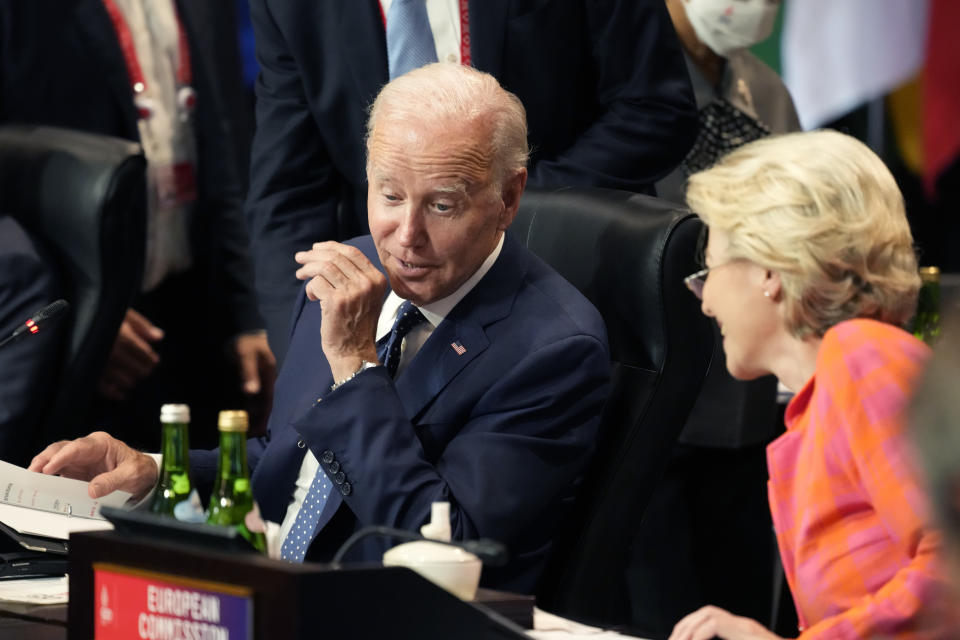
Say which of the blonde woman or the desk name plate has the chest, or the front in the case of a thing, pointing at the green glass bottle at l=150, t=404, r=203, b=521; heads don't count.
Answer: the blonde woman

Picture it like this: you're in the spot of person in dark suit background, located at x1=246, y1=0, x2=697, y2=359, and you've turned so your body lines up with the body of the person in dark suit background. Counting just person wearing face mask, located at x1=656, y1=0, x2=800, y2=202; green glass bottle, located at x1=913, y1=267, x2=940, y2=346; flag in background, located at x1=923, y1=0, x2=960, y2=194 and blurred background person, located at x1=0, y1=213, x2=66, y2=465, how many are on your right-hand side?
1

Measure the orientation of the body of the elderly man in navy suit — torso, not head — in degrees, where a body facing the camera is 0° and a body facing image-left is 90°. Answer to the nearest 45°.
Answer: approximately 45°

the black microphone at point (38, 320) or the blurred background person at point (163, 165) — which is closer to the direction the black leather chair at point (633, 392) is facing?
the black microphone

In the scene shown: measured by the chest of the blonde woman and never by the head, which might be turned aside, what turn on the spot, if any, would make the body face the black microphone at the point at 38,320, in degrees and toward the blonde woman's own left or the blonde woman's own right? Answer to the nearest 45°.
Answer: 0° — they already face it

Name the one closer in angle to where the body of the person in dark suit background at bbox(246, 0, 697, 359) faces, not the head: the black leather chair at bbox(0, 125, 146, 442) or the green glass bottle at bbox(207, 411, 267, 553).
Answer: the green glass bottle

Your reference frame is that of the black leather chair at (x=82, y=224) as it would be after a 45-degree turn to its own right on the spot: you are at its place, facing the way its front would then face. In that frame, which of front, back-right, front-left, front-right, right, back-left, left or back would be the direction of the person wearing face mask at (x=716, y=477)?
back

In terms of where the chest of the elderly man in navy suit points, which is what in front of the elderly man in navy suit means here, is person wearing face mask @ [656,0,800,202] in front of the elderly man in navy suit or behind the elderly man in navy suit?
behind

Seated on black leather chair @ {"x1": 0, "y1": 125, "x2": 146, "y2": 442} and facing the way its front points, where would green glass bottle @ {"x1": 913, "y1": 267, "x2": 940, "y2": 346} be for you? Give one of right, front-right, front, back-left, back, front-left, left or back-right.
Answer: left

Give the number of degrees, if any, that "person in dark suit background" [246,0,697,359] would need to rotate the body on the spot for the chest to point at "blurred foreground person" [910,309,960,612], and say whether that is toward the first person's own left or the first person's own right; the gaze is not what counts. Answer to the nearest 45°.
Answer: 0° — they already face them

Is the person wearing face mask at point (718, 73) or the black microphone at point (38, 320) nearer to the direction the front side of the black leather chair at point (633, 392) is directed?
the black microphone
